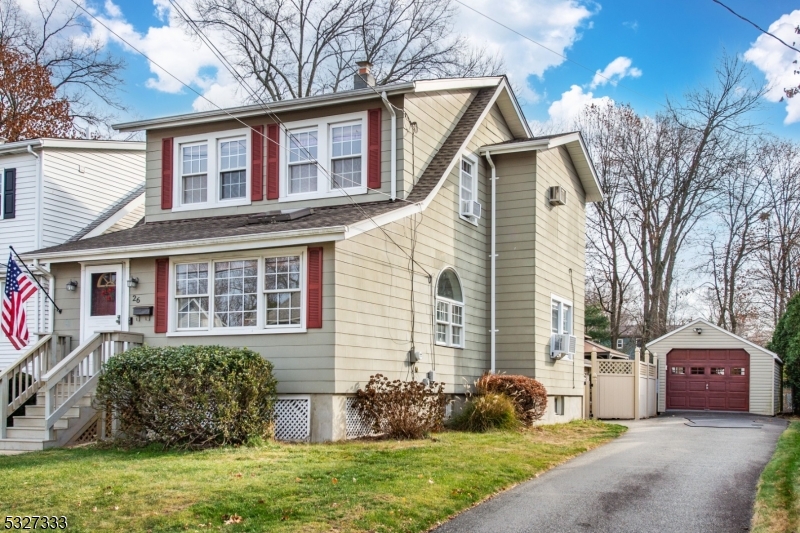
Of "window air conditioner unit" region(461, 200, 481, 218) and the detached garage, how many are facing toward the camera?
1

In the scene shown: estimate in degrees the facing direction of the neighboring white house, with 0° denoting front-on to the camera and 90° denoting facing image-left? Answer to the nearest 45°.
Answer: approximately 45°

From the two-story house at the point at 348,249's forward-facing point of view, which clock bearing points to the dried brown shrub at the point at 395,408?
The dried brown shrub is roughly at 10 o'clock from the two-story house.

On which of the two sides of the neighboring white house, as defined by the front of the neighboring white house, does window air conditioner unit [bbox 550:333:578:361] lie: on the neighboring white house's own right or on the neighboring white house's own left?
on the neighboring white house's own left

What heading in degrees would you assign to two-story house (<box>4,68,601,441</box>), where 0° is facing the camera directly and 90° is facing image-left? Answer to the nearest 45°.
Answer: approximately 45°
